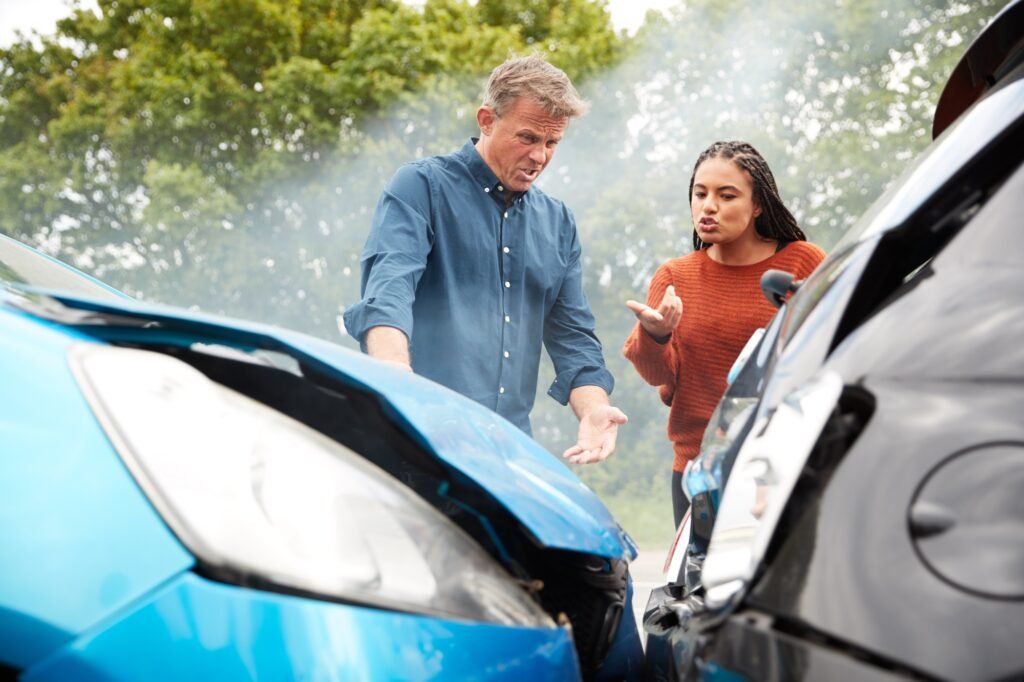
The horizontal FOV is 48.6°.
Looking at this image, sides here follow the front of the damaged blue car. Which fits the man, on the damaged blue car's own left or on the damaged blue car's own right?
on the damaged blue car's own left

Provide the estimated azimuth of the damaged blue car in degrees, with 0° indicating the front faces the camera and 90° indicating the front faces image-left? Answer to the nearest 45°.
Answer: approximately 270°

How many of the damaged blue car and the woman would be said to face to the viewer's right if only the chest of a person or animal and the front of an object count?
1

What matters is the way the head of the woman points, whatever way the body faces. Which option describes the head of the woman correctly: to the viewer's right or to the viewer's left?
to the viewer's left
